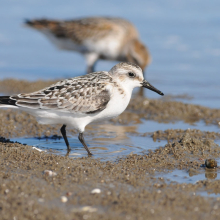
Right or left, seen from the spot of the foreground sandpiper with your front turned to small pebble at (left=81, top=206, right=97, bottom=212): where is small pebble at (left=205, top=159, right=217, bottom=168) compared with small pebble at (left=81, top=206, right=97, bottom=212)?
left

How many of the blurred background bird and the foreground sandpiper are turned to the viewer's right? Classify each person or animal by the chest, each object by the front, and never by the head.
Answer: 2

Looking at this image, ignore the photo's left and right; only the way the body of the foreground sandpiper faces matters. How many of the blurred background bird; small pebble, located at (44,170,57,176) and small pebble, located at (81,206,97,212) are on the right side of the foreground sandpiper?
2

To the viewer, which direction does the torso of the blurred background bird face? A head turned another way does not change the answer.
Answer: to the viewer's right

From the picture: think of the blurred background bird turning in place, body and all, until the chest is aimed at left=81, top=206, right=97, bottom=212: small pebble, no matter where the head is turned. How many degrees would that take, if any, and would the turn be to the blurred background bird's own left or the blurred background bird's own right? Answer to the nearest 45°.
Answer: approximately 90° to the blurred background bird's own right

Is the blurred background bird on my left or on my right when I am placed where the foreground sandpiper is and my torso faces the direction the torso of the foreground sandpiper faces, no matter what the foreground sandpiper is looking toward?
on my left

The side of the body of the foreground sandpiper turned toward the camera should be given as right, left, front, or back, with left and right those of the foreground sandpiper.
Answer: right

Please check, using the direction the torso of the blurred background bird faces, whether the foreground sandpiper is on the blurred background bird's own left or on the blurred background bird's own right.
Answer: on the blurred background bird's own right

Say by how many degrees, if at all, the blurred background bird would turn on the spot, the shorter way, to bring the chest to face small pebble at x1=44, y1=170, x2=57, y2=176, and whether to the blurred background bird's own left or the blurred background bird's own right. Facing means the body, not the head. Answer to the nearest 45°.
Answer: approximately 90° to the blurred background bird's own right
